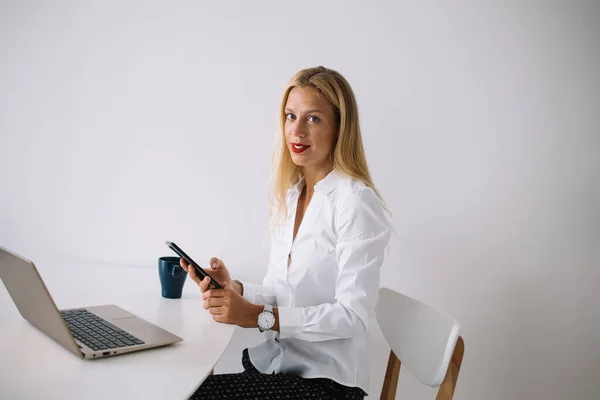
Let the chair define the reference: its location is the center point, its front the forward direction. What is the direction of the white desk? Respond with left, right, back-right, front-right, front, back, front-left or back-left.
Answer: front

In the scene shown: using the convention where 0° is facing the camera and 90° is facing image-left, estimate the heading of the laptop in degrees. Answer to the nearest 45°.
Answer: approximately 225°

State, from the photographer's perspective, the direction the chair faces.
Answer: facing the viewer and to the left of the viewer

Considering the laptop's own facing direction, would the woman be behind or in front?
in front

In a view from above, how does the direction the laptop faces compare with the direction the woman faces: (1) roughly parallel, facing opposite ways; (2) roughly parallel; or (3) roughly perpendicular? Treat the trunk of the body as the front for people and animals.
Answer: roughly parallel, facing opposite ways

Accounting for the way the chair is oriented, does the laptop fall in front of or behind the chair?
in front

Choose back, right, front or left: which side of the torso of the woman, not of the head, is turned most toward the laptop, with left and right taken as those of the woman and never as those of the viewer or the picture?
front

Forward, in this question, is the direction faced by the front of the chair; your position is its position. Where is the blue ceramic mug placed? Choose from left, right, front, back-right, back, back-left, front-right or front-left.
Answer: front-right

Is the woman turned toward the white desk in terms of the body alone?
yes
